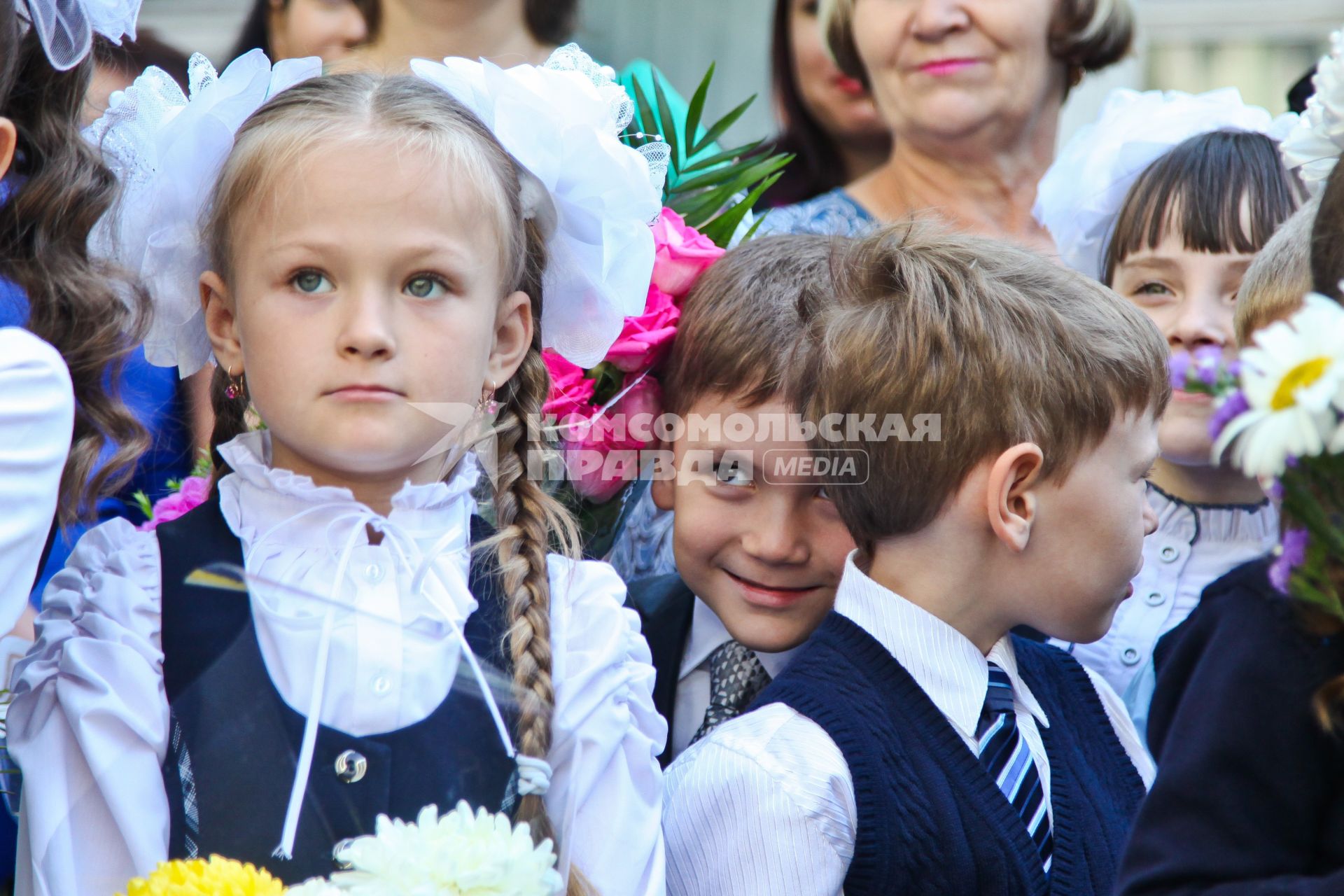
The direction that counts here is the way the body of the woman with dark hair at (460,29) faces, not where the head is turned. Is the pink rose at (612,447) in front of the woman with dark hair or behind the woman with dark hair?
in front

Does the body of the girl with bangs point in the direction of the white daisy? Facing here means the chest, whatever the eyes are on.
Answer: yes

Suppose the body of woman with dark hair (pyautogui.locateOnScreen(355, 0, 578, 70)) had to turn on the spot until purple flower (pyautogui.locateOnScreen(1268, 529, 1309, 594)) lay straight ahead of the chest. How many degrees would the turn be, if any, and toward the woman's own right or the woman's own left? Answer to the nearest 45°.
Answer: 0° — they already face it

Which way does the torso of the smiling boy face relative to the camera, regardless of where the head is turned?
toward the camera

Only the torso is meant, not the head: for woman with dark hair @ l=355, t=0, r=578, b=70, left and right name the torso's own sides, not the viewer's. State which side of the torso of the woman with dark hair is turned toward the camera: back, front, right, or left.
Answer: front

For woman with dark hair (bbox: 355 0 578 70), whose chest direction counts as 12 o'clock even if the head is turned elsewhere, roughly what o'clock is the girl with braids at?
The girl with braids is roughly at 12 o'clock from the woman with dark hair.

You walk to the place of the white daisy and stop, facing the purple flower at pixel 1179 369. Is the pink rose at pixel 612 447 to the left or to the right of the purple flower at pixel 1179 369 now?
left

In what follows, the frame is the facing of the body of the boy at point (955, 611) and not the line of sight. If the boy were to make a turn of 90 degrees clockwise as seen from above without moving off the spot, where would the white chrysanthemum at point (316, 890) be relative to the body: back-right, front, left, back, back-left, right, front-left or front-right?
front

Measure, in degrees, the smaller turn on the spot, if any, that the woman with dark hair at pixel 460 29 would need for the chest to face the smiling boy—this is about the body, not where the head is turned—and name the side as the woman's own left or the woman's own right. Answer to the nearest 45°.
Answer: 0° — they already face them

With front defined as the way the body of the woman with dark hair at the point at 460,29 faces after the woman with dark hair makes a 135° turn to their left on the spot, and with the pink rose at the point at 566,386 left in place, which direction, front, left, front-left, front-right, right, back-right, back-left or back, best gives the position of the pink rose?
back-right

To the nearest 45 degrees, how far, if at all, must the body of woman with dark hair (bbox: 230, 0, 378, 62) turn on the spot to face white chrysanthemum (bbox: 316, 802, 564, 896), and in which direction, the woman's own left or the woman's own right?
approximately 45° to the woman's own right
